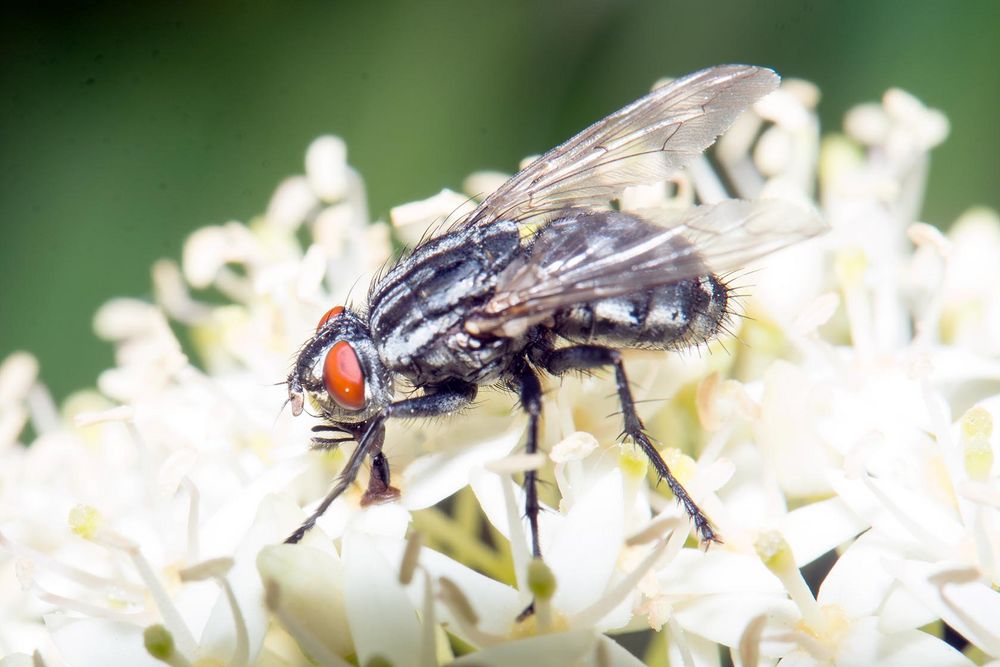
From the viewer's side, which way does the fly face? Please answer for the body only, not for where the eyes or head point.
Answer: to the viewer's left
